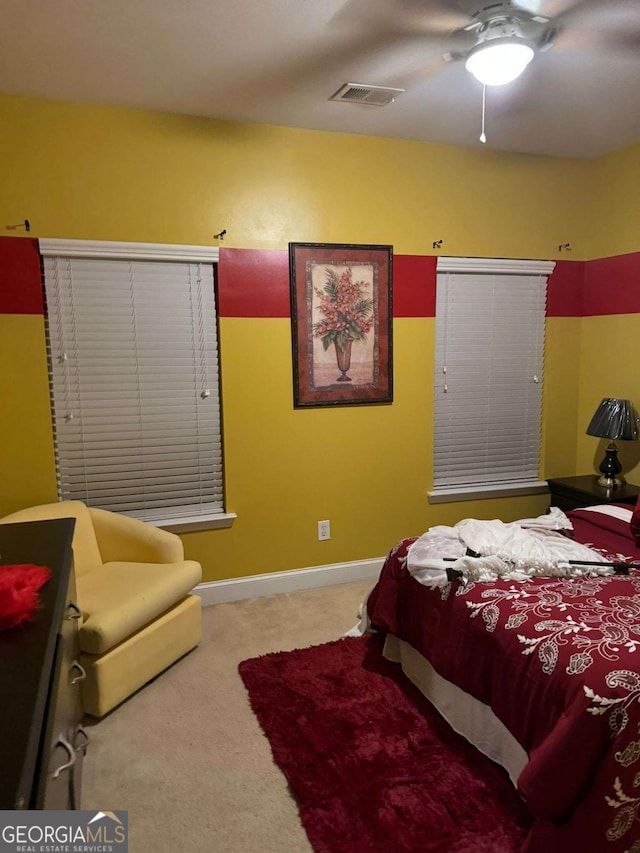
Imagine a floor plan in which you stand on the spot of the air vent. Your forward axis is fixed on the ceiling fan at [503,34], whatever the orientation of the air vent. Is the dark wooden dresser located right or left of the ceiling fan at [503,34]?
right

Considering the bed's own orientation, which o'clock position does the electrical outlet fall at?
The electrical outlet is roughly at 3 o'clock from the bed.

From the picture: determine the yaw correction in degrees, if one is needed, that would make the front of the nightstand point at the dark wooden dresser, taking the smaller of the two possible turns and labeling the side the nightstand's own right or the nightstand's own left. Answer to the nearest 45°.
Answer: approximately 45° to the nightstand's own left

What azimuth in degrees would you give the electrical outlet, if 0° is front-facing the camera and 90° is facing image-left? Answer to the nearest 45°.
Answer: approximately 0°

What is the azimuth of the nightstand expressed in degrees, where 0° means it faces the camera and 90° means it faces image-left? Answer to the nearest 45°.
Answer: approximately 45°

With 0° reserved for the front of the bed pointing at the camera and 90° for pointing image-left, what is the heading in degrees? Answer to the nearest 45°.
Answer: approximately 45°

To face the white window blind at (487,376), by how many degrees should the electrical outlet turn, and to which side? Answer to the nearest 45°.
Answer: approximately 90° to its left

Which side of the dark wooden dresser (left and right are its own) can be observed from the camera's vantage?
right

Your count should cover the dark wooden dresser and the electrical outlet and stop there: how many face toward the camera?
1

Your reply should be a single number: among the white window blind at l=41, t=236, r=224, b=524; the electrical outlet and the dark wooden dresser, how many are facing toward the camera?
2

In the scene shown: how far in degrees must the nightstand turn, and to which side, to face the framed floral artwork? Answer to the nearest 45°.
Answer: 0° — it already faces it
